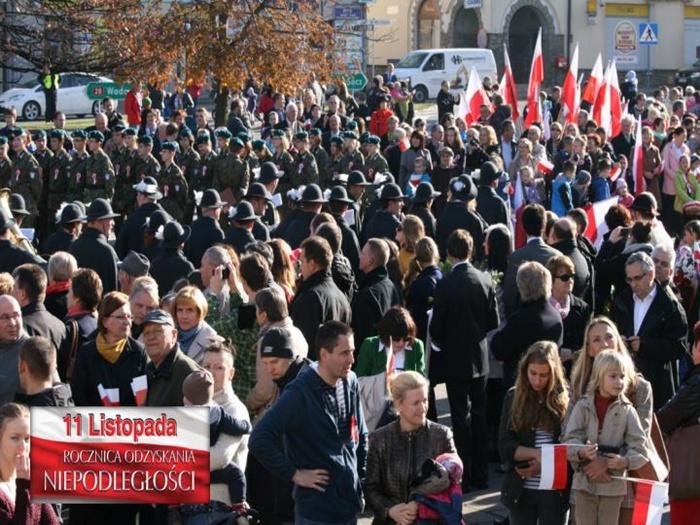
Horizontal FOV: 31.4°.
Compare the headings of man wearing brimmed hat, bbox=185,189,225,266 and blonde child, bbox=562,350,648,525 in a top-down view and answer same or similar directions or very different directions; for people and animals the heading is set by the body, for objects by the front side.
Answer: very different directions

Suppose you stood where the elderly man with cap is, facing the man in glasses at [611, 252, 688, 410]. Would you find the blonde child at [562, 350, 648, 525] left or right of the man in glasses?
right

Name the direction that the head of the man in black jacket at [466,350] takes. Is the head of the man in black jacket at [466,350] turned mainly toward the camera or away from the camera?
away from the camera

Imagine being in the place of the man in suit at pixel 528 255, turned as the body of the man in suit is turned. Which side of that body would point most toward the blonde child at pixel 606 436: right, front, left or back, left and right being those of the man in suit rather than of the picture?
back

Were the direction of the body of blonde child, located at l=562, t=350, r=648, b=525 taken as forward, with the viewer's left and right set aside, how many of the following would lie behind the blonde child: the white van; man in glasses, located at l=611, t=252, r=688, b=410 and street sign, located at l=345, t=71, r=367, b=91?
3

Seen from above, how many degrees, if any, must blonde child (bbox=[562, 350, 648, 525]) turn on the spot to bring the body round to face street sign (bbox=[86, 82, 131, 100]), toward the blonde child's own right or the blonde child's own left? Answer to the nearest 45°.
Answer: approximately 135° to the blonde child's own right

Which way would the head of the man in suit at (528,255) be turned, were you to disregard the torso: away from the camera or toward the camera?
away from the camera

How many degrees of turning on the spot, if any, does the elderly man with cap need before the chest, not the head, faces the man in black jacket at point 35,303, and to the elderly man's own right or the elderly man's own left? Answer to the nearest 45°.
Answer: approximately 90° to the elderly man's own right

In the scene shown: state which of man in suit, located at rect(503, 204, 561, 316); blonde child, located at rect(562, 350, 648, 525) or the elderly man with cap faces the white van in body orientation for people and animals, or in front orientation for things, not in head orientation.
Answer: the man in suit

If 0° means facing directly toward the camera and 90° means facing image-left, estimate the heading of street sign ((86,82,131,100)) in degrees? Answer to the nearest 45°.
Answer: approximately 0°

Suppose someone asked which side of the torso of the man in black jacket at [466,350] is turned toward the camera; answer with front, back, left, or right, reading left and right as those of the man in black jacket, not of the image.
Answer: back
